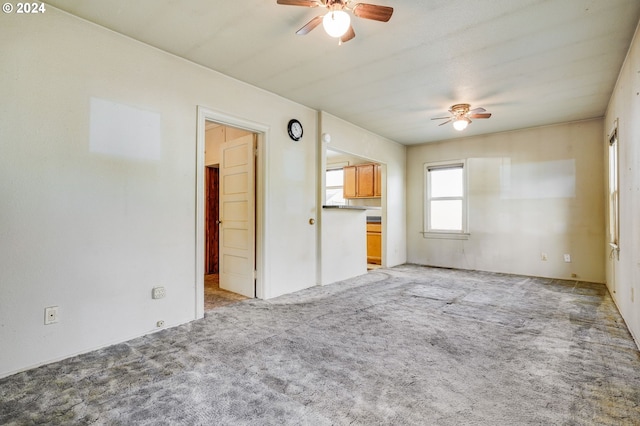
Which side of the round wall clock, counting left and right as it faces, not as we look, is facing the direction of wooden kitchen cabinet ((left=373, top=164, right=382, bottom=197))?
left

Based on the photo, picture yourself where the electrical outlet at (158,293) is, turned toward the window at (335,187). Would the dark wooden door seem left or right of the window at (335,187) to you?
left

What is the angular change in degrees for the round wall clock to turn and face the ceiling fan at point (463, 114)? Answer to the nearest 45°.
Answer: approximately 45° to its left

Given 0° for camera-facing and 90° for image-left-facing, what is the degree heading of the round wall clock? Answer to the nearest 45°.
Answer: approximately 315°

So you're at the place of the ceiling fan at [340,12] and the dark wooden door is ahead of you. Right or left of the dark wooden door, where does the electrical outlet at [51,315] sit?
left

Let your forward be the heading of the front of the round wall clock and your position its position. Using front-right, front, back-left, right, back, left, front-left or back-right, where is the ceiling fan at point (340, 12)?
front-right

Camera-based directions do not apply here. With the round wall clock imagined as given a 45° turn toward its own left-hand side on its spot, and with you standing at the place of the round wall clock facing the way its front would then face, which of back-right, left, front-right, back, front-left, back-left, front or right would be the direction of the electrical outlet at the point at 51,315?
back-right

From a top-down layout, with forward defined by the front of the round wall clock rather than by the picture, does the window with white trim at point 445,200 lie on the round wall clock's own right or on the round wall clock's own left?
on the round wall clock's own left

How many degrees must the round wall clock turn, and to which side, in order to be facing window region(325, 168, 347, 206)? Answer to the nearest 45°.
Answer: approximately 135° to its left

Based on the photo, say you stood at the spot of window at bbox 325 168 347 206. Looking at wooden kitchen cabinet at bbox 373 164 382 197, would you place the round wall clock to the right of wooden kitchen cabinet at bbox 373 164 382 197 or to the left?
right
